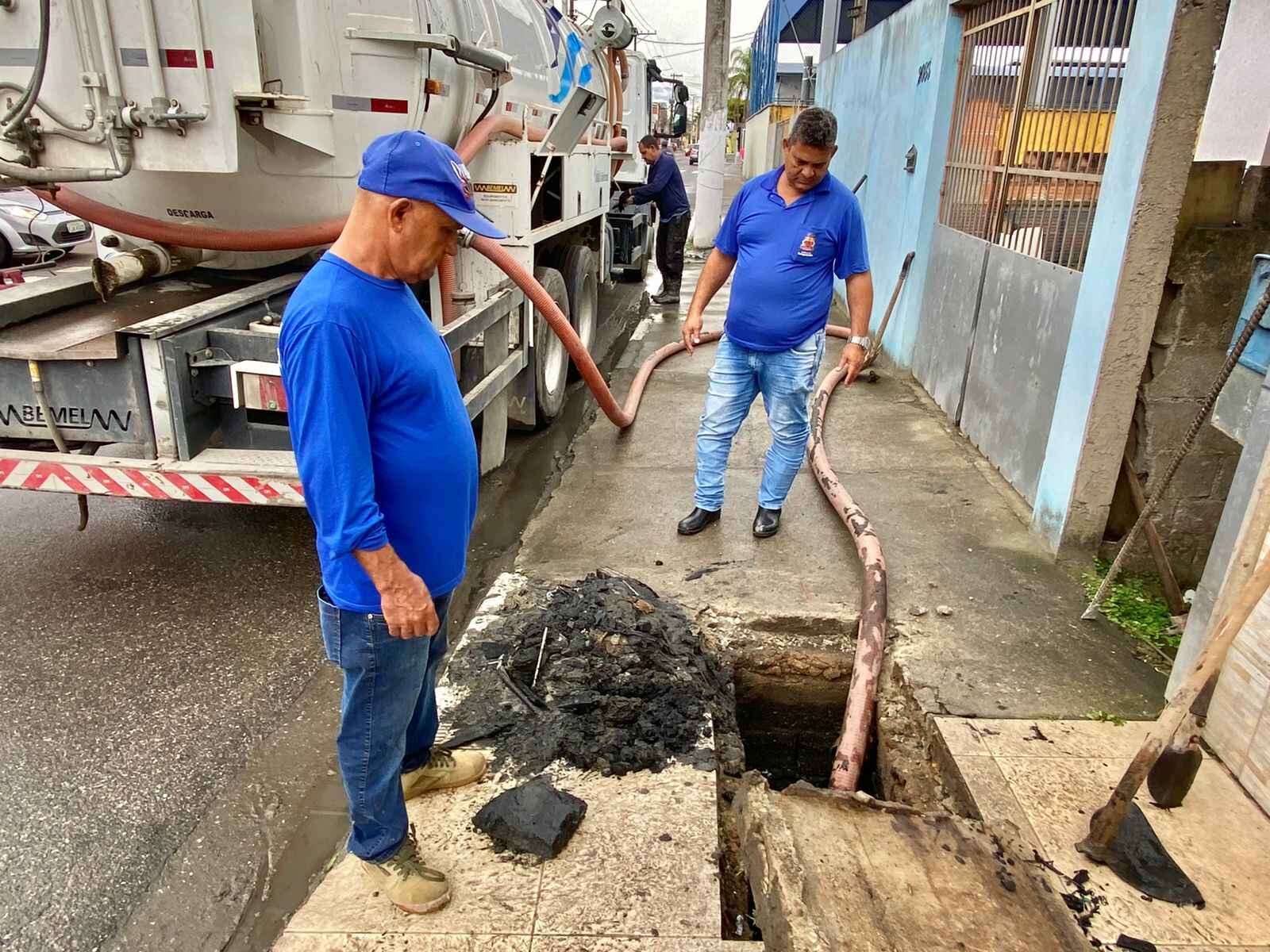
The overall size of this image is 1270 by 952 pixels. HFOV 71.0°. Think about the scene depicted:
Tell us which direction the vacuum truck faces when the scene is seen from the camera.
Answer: facing away from the viewer and to the right of the viewer

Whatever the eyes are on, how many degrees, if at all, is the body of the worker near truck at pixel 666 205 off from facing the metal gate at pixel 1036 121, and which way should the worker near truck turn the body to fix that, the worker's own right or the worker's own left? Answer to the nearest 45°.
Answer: approximately 90° to the worker's own left

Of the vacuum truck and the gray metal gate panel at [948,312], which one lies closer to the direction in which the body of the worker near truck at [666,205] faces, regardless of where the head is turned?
the vacuum truck

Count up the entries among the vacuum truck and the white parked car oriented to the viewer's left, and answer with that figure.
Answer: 0

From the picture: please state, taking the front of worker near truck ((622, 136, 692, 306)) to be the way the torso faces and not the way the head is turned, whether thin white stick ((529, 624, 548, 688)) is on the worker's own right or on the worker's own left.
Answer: on the worker's own left

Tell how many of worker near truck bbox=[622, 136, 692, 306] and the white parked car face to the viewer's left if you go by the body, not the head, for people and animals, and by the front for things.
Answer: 1

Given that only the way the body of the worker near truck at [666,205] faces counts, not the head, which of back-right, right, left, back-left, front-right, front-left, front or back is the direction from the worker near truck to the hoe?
left

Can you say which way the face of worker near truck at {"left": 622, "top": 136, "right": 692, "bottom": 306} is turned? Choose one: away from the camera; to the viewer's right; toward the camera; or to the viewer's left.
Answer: to the viewer's left

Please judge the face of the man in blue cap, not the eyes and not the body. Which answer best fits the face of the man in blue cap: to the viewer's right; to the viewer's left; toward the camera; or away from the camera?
to the viewer's right

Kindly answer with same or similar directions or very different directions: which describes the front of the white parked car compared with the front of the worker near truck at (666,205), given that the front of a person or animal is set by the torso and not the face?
very different directions

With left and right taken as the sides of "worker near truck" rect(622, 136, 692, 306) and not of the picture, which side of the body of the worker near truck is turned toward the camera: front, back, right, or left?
left

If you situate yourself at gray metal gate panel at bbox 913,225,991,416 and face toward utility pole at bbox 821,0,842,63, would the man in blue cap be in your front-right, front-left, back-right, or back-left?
back-left

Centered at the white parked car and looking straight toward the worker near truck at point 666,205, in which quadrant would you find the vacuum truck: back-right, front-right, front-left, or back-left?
front-right

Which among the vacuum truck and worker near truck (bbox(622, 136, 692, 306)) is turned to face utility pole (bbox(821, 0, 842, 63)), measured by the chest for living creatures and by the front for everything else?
the vacuum truck

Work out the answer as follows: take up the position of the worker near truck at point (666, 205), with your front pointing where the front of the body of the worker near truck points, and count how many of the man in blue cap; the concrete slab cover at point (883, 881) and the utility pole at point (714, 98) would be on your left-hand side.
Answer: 2
